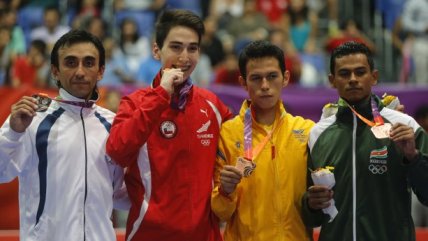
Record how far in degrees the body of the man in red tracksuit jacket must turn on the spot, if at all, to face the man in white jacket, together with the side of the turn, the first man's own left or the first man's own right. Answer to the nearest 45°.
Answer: approximately 135° to the first man's own right

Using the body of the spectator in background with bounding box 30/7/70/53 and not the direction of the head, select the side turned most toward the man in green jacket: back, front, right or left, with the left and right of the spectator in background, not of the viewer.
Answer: front

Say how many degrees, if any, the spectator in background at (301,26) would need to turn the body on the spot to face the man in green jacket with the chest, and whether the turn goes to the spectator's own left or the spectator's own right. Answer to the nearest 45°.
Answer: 0° — they already face them

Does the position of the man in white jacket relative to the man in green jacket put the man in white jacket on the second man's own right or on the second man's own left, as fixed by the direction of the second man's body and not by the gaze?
on the second man's own right

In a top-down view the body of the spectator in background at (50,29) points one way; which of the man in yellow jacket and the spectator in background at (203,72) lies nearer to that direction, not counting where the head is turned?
the man in yellow jacket
